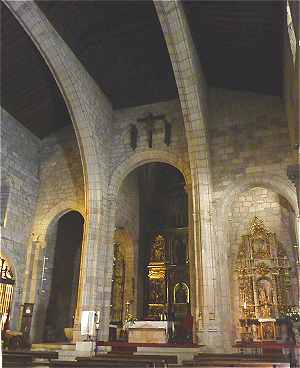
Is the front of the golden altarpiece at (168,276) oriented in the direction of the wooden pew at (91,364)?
yes

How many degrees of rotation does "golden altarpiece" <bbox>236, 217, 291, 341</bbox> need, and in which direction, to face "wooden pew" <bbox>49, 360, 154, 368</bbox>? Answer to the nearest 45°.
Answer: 0° — it already faces it

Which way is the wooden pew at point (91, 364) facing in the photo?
away from the camera

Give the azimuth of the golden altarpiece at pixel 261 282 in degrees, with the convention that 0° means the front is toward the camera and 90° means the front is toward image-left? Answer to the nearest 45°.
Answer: approximately 0°

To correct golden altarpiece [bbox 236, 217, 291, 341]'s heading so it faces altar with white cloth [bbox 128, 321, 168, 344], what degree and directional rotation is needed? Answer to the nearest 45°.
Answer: approximately 45° to its right

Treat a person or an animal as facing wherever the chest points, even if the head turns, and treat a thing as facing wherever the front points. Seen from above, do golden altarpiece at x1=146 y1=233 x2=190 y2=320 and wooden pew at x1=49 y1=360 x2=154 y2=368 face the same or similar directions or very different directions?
very different directions

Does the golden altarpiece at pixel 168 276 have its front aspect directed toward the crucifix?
yes

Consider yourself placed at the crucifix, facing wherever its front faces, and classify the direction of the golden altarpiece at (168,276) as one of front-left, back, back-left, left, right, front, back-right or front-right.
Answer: back
